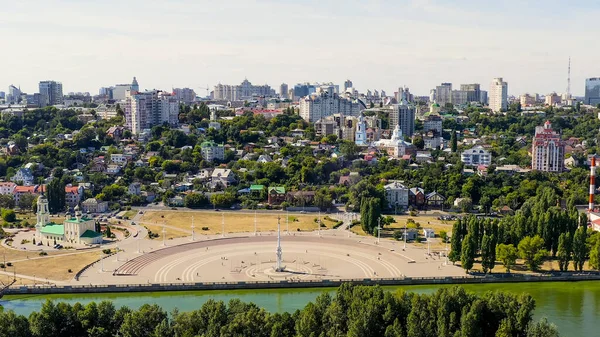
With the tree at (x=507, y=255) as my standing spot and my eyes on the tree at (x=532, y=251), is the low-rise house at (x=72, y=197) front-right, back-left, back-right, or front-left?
back-left

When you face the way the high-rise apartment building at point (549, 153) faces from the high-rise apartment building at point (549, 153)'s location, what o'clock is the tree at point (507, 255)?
The tree is roughly at 12 o'clock from the high-rise apartment building.

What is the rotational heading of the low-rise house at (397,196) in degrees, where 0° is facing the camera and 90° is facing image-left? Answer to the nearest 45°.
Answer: approximately 0°

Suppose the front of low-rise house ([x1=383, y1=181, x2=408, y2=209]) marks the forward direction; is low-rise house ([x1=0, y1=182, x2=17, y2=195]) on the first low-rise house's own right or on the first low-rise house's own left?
on the first low-rise house's own right

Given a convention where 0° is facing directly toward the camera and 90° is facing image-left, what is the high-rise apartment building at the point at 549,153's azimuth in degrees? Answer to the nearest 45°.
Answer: approximately 0°

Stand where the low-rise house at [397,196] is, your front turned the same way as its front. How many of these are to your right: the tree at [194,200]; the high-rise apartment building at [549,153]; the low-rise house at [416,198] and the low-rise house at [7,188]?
2

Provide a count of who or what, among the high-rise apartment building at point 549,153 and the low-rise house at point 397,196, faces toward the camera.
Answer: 2
